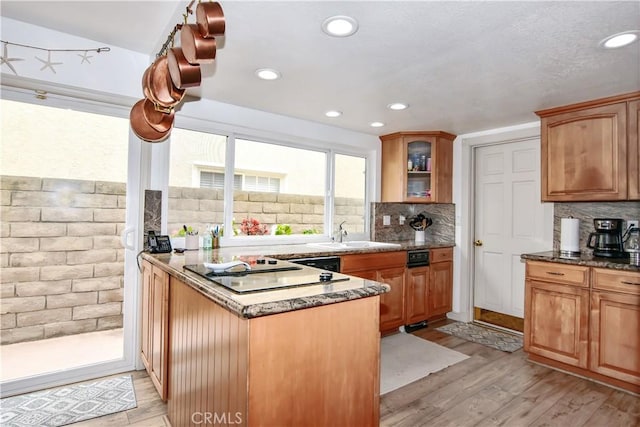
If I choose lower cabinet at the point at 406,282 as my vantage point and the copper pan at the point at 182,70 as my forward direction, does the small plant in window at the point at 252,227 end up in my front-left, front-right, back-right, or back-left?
front-right

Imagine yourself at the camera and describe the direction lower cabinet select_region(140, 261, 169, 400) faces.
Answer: facing to the left of the viewer

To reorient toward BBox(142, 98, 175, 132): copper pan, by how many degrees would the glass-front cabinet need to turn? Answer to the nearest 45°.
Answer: approximately 45° to its right

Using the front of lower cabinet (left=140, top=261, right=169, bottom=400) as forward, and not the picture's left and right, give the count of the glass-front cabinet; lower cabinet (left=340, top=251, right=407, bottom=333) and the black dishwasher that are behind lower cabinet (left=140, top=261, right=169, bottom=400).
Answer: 3

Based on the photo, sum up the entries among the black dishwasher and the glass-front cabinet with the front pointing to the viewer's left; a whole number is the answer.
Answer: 0

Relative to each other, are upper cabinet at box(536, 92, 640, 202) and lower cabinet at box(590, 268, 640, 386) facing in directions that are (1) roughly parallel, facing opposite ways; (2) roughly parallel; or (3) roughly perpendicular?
roughly parallel

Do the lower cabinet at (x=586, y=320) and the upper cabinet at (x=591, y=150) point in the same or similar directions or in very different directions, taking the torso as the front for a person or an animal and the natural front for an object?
same or similar directions

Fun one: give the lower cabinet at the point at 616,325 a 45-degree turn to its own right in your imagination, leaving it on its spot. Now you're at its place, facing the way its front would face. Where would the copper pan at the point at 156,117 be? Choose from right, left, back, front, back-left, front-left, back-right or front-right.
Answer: front-left

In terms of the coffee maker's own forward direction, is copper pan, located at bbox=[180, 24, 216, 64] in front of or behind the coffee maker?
in front

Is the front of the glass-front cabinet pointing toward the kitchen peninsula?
yes

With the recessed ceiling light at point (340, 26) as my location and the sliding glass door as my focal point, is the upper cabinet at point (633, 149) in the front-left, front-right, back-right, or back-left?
back-right

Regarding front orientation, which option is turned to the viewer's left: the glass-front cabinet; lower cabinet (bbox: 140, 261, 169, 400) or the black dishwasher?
the lower cabinet

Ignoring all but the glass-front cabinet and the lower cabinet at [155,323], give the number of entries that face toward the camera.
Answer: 1

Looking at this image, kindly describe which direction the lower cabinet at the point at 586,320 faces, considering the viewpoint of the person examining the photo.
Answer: facing the viewer and to the left of the viewer

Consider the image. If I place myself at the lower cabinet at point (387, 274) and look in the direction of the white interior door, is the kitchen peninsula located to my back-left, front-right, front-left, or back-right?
back-right

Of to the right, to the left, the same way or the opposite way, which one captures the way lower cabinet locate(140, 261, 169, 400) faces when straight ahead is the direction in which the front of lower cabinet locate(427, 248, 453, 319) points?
to the right

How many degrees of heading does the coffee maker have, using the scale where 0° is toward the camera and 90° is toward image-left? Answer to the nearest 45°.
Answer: approximately 45°

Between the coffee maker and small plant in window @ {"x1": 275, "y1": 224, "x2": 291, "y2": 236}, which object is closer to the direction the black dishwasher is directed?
the coffee maker
